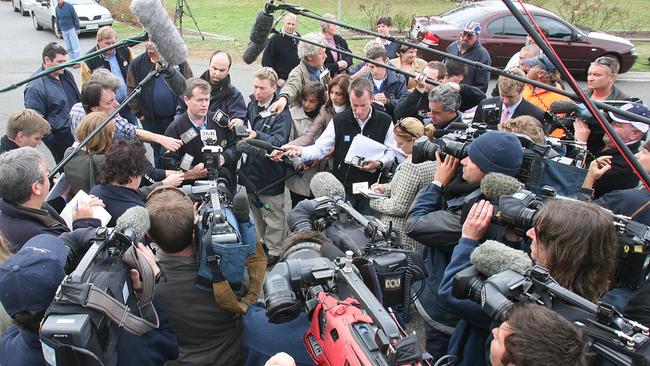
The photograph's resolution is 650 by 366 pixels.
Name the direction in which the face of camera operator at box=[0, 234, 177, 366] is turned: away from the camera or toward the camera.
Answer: away from the camera

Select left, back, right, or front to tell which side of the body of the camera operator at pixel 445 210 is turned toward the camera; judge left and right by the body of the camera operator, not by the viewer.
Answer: left

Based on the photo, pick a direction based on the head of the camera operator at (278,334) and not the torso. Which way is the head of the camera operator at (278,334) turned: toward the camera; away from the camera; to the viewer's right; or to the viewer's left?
away from the camera

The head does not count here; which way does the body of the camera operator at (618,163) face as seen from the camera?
to the viewer's left

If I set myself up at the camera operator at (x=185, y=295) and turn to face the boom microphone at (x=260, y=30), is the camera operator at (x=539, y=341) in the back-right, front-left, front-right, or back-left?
back-right

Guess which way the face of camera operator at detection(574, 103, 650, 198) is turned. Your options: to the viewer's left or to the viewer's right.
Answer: to the viewer's left

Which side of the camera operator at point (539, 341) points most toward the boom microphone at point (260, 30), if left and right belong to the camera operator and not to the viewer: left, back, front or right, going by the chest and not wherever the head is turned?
front

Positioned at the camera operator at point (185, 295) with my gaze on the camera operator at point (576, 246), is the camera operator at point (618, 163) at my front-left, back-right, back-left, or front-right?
front-left

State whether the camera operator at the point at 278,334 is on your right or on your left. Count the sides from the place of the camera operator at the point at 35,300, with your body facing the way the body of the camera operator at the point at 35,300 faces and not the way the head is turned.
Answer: on your right

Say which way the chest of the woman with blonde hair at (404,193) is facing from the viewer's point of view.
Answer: to the viewer's left

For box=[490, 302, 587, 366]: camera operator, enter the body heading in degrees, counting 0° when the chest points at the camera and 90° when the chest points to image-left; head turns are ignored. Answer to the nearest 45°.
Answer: approximately 135°

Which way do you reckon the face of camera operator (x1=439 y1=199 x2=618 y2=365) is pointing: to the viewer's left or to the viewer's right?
to the viewer's left

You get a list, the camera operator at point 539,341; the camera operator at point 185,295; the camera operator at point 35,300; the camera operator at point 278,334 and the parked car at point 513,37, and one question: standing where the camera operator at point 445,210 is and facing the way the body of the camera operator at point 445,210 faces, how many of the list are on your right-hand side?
1
